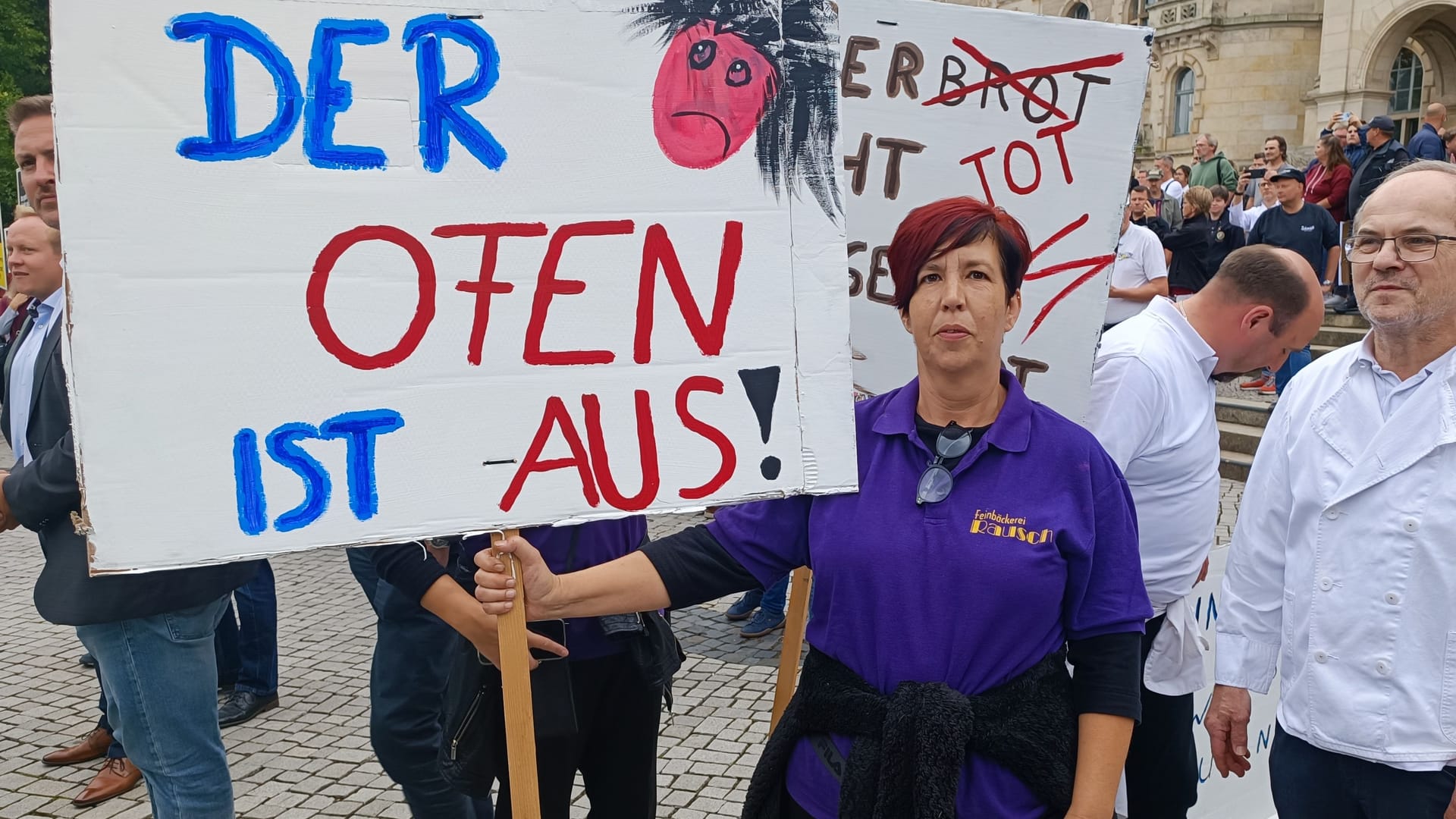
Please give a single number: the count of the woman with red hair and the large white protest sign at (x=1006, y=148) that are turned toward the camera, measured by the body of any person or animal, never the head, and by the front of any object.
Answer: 2

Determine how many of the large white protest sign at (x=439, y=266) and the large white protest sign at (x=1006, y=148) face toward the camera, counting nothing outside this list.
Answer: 2

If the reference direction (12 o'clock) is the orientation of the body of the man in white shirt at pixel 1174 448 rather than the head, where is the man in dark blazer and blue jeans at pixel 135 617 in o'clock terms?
The man in dark blazer and blue jeans is roughly at 5 o'clock from the man in white shirt.

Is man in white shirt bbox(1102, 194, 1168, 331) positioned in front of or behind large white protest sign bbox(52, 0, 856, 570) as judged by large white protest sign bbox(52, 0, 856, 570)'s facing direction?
behind

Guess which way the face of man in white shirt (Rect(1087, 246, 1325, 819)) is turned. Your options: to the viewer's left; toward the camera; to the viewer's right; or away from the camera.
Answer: to the viewer's right

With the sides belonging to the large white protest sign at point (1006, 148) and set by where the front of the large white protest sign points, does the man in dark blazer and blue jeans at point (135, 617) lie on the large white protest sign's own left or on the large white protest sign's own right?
on the large white protest sign's own right

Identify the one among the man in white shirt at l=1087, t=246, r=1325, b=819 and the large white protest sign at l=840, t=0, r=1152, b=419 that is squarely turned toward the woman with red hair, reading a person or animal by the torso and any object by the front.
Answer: the large white protest sign

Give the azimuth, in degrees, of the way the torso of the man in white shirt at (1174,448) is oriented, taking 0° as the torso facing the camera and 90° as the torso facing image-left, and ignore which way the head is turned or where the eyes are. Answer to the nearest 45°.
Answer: approximately 270°

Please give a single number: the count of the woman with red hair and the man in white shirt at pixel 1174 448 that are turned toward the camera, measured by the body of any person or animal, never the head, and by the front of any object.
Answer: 1
